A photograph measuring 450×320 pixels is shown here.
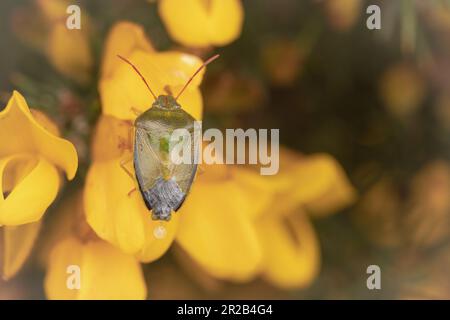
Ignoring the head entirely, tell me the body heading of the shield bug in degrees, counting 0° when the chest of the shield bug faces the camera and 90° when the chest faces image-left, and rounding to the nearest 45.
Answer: approximately 180°
